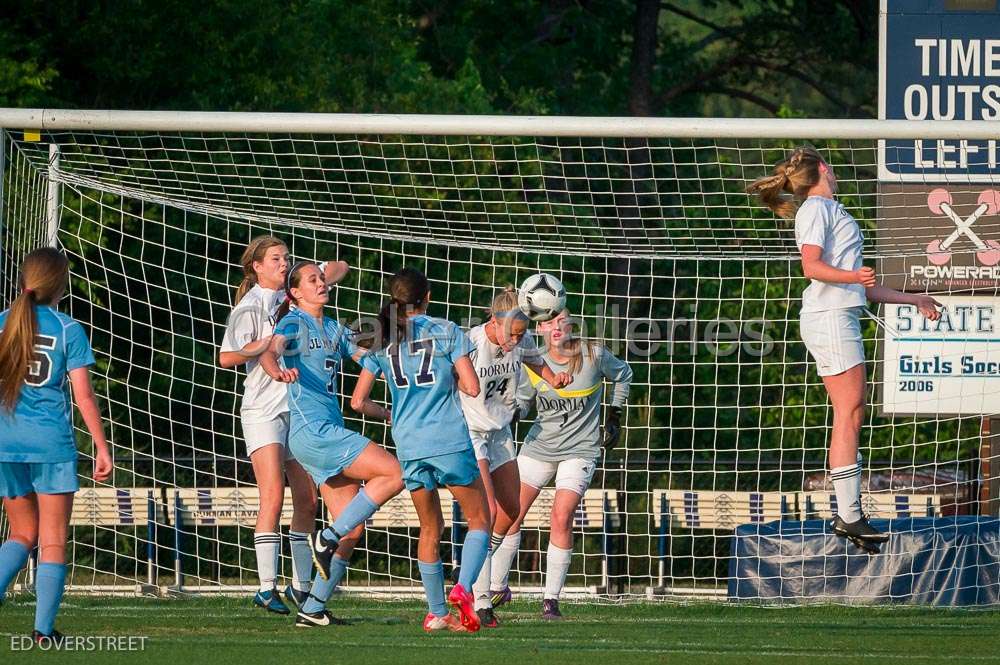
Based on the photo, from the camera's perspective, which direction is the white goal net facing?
toward the camera

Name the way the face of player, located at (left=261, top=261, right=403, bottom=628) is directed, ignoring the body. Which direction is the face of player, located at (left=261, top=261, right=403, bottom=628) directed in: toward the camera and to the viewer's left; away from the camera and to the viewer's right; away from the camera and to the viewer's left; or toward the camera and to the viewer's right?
toward the camera and to the viewer's right

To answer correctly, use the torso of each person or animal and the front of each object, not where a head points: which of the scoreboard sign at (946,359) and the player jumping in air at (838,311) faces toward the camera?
the scoreboard sign

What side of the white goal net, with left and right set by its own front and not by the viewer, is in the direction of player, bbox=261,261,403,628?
front

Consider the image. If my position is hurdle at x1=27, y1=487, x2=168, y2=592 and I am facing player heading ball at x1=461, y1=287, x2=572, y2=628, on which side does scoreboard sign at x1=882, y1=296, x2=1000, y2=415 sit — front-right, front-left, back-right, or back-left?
front-left

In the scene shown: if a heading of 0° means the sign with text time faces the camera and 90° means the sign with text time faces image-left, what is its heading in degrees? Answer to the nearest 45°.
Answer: approximately 0°

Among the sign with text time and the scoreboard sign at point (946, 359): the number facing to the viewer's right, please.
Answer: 0

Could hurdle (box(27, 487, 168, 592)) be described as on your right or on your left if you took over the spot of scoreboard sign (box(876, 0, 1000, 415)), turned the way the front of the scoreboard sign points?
on your right

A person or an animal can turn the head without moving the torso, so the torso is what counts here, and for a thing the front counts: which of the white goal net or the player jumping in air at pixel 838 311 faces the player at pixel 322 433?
the white goal net

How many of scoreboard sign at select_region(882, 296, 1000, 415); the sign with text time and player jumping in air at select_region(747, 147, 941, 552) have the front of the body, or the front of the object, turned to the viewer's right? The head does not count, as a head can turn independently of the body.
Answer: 1

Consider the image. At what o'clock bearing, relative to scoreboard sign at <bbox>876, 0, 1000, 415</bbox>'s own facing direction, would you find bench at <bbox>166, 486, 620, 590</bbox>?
The bench is roughly at 3 o'clock from the scoreboard sign.

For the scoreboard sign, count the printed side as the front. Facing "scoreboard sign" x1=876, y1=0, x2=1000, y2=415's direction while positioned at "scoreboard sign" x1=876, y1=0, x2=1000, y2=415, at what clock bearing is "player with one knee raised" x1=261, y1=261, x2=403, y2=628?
The player with one knee raised is roughly at 1 o'clock from the scoreboard sign.

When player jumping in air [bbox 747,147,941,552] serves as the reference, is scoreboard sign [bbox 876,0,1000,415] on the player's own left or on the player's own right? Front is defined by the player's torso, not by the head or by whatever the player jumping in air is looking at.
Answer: on the player's own left

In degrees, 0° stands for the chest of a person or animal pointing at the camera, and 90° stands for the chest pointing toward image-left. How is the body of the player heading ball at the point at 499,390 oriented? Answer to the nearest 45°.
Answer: approximately 315°
